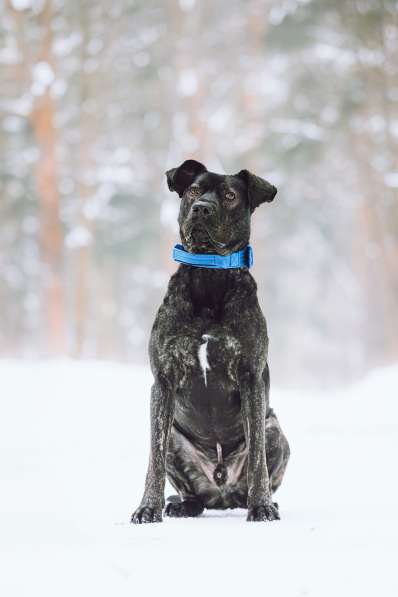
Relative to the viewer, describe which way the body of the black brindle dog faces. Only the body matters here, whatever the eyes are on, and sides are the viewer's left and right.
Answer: facing the viewer
